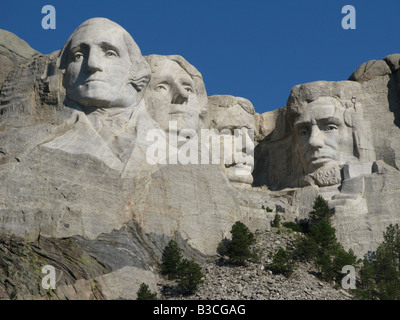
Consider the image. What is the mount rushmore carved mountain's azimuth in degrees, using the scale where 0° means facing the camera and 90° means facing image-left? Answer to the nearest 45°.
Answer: approximately 0°
